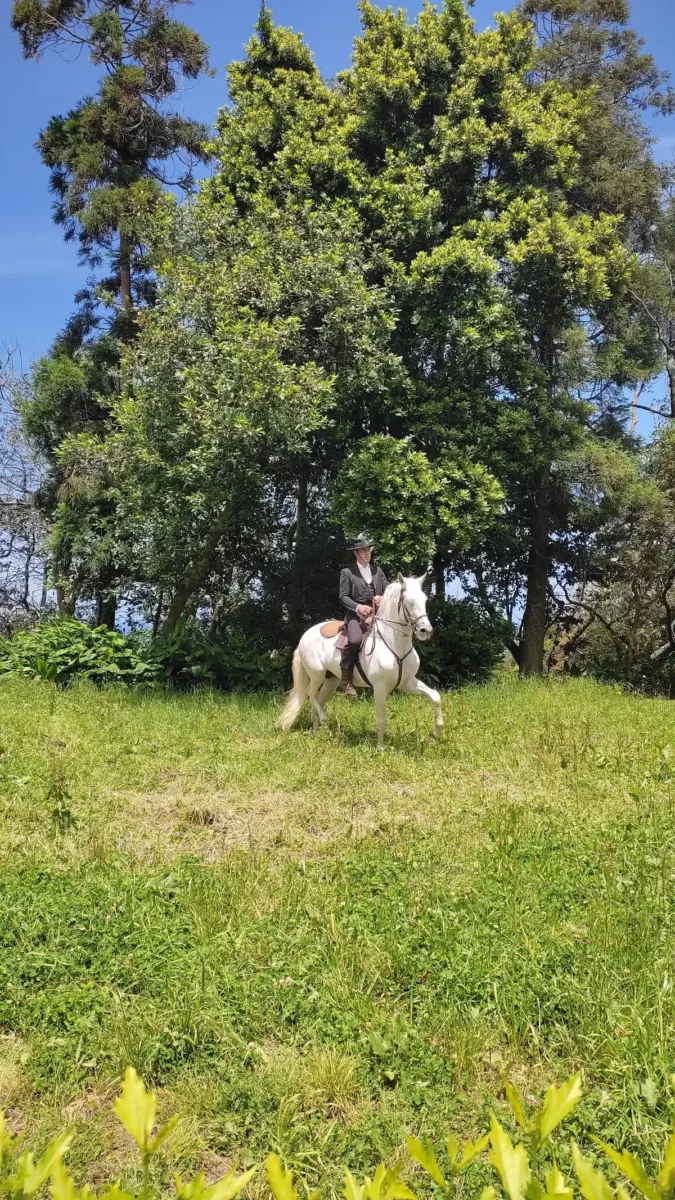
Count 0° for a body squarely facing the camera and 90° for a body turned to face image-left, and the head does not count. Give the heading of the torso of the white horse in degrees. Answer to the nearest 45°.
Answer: approximately 315°

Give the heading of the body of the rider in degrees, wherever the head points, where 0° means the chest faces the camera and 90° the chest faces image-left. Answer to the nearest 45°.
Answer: approximately 315°

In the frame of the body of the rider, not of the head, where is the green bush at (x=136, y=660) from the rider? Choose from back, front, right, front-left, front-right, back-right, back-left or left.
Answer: back

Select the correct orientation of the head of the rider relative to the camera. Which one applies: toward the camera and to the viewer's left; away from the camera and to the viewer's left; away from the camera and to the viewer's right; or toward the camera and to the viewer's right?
toward the camera and to the viewer's right

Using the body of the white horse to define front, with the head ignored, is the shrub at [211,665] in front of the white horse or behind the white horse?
behind
